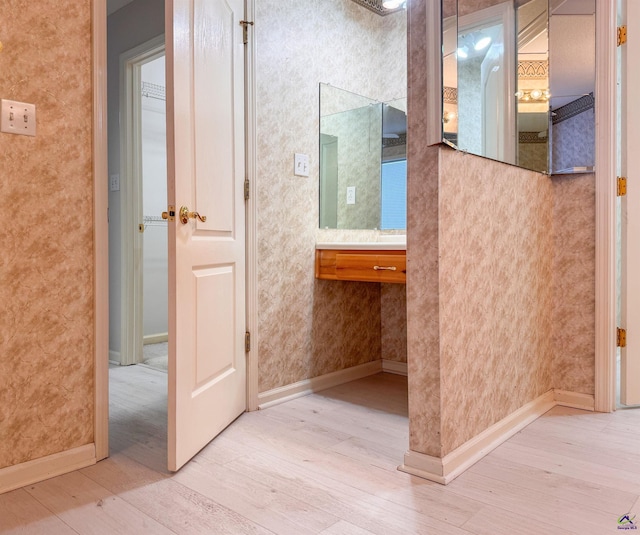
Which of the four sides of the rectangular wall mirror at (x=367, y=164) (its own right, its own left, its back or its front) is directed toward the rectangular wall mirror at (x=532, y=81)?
front

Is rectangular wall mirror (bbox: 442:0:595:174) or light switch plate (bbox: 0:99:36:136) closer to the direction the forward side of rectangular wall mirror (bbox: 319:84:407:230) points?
the rectangular wall mirror

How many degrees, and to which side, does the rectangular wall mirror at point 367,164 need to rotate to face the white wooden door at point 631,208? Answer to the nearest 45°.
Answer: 0° — it already faces it

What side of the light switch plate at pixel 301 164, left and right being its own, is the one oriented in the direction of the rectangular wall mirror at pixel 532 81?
front

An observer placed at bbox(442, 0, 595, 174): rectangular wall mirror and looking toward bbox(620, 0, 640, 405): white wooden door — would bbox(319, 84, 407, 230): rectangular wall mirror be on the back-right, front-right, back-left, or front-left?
back-left

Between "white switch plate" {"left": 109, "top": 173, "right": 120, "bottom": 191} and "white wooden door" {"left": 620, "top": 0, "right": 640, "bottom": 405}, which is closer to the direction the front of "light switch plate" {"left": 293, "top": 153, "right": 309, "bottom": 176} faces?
the white wooden door

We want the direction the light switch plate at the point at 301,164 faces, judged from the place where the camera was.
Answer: facing the viewer and to the right of the viewer
